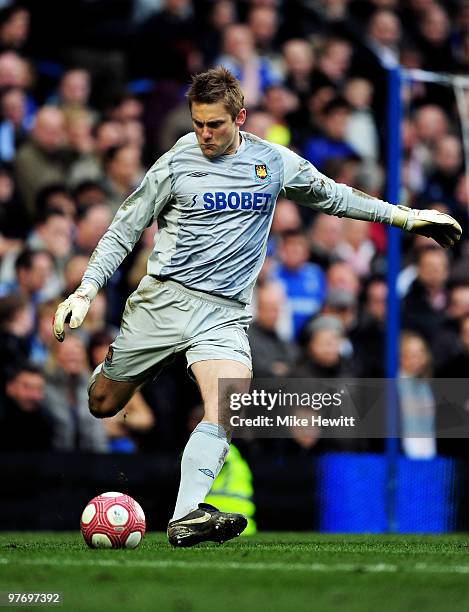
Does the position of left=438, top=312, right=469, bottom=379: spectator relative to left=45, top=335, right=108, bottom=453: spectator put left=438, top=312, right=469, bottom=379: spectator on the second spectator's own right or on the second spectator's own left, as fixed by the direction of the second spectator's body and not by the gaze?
on the second spectator's own left

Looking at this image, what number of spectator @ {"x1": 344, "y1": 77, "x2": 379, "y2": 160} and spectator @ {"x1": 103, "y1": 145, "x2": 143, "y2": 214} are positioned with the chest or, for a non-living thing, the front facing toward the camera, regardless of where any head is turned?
2

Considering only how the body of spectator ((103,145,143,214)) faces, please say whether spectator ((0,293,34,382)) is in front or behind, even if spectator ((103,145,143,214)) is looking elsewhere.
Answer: in front

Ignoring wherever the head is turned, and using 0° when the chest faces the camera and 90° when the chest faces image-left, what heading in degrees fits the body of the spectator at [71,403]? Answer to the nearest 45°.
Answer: approximately 0°

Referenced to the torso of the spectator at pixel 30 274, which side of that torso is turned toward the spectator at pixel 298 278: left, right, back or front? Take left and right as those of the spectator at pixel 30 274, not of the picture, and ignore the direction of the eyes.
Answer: left

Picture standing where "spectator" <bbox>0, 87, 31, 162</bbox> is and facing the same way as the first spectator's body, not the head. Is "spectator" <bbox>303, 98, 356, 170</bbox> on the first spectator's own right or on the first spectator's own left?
on the first spectator's own left

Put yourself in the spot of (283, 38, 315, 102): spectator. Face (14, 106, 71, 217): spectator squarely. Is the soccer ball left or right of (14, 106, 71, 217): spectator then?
left

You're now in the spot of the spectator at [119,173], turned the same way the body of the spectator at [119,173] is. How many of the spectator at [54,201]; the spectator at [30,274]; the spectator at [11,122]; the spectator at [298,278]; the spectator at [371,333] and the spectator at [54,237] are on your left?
2

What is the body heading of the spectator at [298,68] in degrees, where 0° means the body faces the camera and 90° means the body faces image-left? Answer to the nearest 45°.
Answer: approximately 0°
